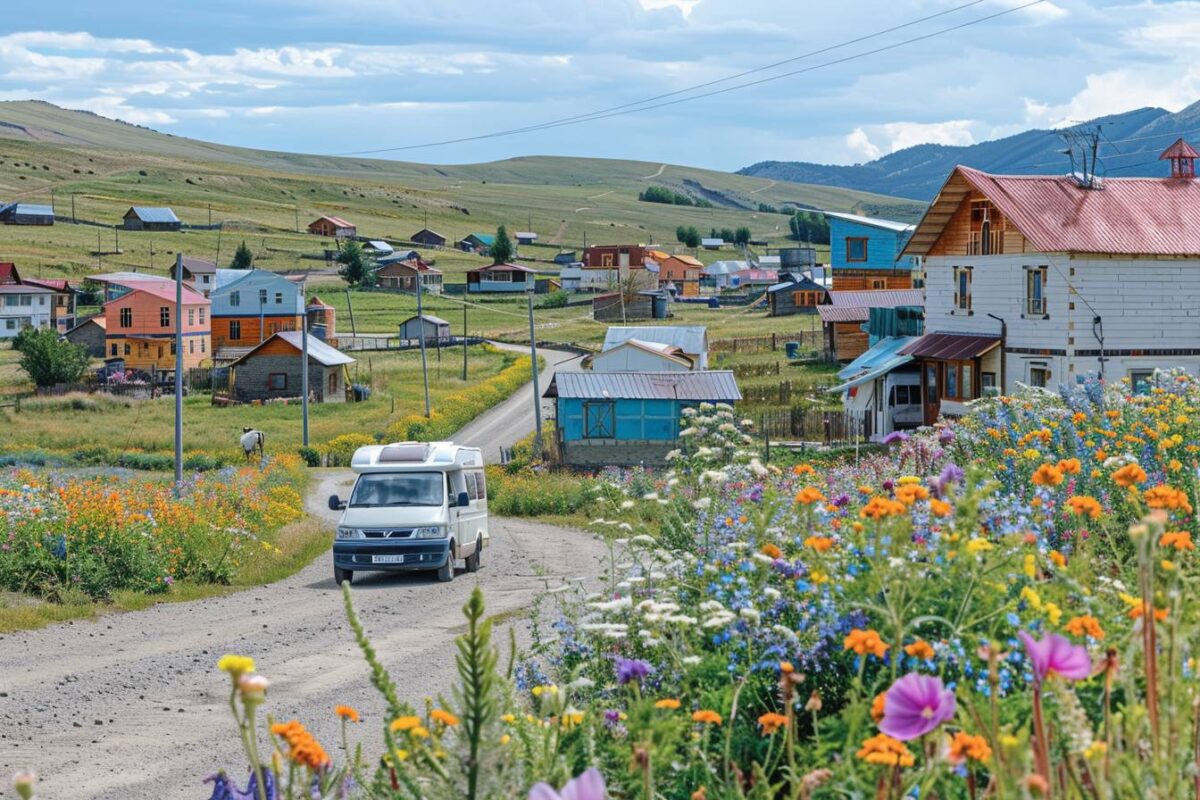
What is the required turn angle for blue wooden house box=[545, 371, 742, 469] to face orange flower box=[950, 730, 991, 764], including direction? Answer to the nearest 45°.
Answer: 0° — it already faces it

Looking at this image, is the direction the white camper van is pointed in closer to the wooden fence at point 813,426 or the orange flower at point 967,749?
the orange flower

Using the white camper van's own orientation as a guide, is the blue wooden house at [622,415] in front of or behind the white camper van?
behind

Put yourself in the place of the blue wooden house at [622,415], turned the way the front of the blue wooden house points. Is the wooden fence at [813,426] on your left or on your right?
on your left

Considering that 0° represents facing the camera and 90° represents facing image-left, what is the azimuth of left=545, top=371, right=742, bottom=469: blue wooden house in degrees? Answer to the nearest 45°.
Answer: approximately 0°

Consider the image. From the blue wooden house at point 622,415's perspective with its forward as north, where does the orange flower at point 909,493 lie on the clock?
The orange flower is roughly at 12 o'clock from the blue wooden house.

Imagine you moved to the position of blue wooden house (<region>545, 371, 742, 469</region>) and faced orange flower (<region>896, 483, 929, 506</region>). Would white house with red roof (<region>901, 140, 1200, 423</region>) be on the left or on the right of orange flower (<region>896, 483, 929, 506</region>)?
left

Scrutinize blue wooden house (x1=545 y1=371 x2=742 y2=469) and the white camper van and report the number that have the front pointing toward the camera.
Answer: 2

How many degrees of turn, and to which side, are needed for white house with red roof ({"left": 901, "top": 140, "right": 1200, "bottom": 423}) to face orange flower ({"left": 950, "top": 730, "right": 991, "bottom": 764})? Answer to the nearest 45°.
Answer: approximately 45° to its left

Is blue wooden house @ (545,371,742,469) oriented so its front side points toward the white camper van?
yes
